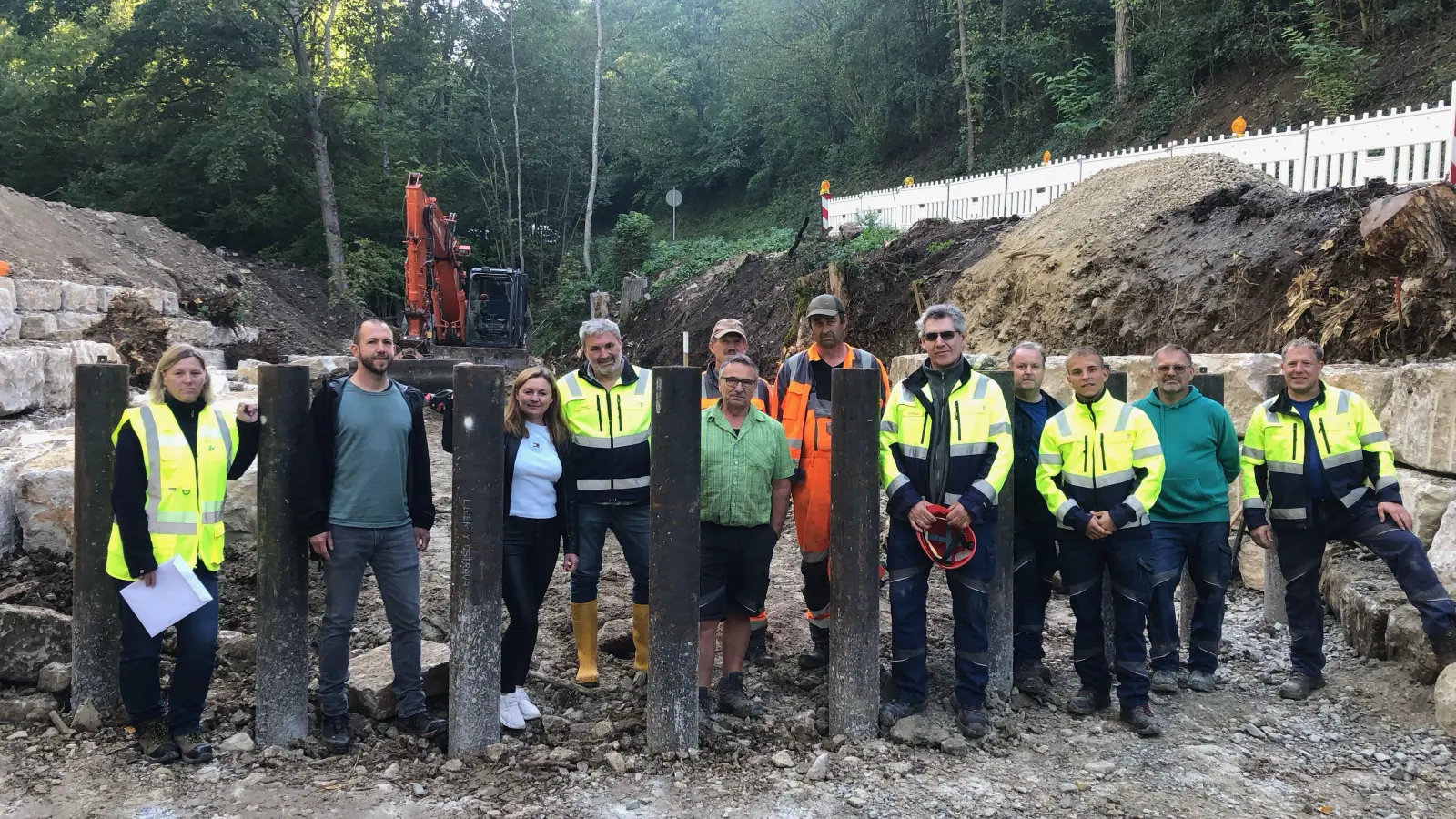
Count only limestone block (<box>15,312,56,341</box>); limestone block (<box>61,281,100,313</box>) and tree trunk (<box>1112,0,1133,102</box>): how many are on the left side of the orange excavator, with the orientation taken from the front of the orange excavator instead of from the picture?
1

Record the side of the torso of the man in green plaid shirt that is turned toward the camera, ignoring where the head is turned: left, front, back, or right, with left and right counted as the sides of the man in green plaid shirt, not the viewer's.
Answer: front

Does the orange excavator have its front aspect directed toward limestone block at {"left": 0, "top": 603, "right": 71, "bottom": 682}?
yes

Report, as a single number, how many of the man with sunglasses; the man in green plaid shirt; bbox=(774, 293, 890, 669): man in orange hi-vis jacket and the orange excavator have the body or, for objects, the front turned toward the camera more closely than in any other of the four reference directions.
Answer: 4

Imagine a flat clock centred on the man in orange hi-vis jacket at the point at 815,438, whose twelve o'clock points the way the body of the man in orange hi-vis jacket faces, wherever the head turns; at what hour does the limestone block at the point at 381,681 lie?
The limestone block is roughly at 2 o'clock from the man in orange hi-vis jacket.

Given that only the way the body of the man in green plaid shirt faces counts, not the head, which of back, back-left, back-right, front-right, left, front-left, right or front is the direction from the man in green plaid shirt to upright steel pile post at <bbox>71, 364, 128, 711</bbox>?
right

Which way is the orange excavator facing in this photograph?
toward the camera

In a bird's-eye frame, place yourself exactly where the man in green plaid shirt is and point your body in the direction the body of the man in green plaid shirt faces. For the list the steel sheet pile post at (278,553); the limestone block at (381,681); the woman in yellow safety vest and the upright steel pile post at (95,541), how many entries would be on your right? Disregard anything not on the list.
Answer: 4

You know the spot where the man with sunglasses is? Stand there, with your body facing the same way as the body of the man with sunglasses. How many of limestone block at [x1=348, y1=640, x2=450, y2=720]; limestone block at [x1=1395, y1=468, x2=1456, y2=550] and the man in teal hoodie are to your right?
1

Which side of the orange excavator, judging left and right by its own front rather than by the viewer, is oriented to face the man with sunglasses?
front
